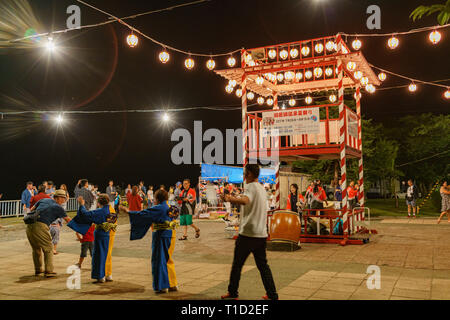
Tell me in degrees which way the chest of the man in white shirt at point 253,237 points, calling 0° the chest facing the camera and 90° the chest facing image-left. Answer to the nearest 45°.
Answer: approximately 135°

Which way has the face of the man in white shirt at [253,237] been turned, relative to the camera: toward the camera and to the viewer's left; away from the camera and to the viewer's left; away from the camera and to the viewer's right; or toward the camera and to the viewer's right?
away from the camera and to the viewer's left

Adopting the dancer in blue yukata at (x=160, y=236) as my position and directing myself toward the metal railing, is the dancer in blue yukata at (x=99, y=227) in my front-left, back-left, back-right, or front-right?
front-left

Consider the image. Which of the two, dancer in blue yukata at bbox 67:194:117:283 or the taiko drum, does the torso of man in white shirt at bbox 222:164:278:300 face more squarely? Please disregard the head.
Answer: the dancer in blue yukata

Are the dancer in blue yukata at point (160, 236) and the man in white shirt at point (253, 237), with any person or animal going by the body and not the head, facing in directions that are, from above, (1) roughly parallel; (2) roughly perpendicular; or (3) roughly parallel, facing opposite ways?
roughly parallel

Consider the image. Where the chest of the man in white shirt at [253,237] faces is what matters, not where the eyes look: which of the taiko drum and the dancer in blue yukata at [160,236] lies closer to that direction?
the dancer in blue yukata

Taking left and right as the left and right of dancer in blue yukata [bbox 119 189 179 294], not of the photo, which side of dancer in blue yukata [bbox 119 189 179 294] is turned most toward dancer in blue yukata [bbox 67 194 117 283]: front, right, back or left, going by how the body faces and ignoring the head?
front

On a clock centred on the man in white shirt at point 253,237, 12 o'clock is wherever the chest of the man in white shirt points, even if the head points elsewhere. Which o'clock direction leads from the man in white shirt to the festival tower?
The festival tower is roughly at 2 o'clock from the man in white shirt.

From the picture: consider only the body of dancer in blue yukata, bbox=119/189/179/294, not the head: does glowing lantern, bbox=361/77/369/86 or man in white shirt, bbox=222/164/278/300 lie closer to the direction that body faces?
the glowing lantern

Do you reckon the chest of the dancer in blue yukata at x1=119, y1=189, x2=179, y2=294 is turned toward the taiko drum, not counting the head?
no
